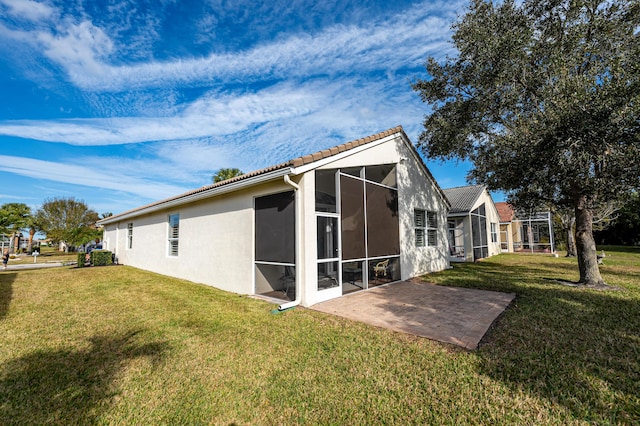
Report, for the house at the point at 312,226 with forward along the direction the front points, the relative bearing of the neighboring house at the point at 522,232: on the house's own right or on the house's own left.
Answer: on the house's own right

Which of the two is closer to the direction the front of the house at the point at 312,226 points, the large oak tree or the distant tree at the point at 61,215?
the distant tree

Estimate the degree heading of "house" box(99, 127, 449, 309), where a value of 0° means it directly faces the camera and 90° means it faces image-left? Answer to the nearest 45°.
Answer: approximately 135°

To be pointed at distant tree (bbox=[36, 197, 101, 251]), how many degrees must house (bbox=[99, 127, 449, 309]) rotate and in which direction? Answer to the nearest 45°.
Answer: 0° — it already faces it

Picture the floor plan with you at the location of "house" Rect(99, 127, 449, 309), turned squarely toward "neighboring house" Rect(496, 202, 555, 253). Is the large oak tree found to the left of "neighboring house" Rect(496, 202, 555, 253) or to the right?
right

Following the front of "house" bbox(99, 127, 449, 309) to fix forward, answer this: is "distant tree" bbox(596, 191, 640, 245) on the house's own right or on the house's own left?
on the house's own right

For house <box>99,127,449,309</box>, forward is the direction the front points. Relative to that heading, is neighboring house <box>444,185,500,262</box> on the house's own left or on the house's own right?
on the house's own right

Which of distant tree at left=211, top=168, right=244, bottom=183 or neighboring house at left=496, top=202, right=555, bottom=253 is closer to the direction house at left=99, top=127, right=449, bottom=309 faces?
the distant tree

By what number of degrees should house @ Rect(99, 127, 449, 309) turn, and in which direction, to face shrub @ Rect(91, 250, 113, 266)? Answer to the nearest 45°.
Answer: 0° — it already faces it

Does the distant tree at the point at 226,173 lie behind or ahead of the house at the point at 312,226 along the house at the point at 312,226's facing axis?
ahead
